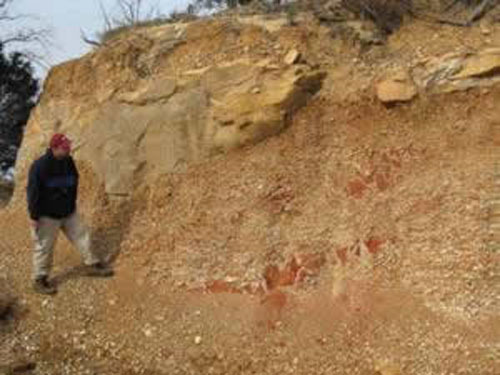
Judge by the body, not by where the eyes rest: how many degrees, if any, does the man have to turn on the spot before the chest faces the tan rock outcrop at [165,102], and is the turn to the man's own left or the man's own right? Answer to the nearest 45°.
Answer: approximately 90° to the man's own left

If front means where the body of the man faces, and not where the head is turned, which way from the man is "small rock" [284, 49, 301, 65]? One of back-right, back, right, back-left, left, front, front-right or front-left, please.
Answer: front-left

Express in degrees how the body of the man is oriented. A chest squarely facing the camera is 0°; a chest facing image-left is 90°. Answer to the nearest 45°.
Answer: approximately 315°

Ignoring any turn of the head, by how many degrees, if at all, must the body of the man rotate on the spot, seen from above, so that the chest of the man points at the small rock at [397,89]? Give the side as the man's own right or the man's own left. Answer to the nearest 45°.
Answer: approximately 45° to the man's own left
